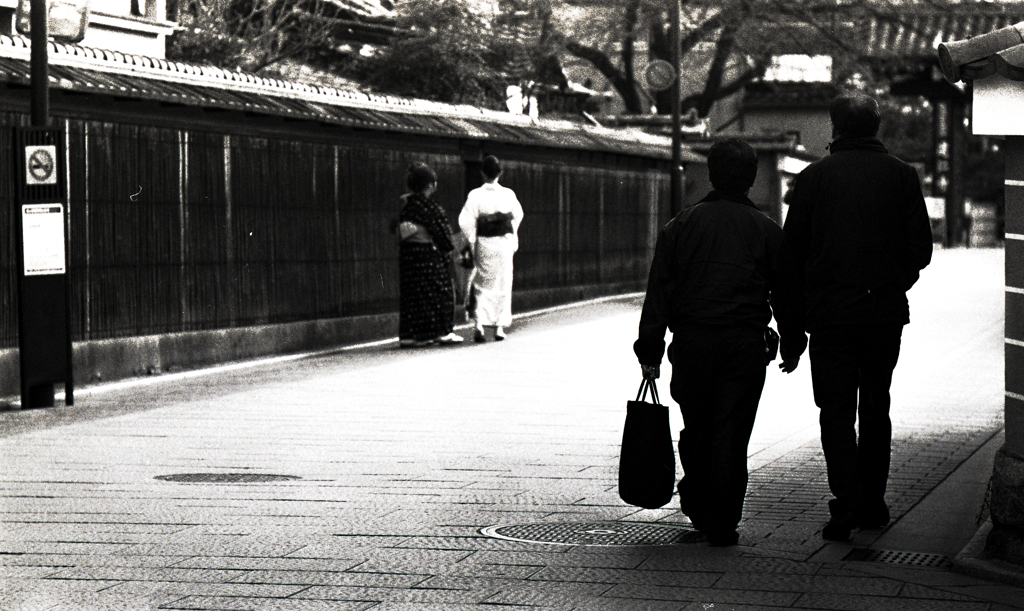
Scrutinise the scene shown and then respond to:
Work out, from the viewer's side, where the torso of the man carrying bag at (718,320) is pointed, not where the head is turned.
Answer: away from the camera

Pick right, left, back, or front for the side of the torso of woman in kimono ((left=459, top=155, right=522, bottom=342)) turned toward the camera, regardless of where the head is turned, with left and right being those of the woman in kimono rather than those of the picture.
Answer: back

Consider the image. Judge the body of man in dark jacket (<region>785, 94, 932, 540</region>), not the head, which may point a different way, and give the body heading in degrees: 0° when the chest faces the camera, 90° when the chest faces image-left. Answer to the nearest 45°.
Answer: approximately 180°

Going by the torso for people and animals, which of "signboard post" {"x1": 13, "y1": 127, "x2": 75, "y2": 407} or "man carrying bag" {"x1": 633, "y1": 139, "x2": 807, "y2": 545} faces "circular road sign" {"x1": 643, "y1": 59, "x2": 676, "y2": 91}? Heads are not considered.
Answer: the man carrying bag

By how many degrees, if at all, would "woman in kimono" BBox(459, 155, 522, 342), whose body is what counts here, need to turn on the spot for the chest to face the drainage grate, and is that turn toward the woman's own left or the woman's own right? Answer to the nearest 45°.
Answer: approximately 180°

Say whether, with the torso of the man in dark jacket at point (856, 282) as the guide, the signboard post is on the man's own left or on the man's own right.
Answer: on the man's own left

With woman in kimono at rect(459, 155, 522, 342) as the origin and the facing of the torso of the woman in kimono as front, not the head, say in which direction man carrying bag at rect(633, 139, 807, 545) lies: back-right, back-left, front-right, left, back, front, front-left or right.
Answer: back

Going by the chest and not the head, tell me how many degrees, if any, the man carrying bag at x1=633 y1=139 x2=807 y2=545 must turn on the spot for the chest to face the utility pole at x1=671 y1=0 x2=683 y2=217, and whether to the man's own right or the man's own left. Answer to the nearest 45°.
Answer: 0° — they already face it

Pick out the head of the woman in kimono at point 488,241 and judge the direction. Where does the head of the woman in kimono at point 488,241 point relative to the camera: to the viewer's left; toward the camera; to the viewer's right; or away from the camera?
away from the camera

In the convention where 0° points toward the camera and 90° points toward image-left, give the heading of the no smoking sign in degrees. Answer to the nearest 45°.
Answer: approximately 0°

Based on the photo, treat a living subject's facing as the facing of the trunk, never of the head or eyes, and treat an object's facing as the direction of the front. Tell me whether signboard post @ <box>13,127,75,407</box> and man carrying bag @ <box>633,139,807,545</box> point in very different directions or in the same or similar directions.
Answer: very different directions

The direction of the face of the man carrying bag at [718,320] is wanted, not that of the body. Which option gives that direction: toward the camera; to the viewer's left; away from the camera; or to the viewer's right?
away from the camera
